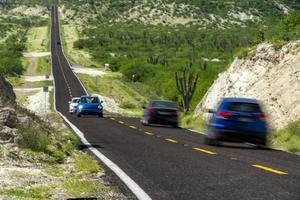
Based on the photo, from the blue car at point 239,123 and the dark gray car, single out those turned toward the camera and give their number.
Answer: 0

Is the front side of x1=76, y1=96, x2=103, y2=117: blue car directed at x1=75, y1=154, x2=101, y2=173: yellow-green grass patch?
yes

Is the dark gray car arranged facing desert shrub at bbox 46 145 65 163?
no

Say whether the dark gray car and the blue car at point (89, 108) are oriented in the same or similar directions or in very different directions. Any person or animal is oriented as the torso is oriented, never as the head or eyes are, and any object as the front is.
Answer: very different directions

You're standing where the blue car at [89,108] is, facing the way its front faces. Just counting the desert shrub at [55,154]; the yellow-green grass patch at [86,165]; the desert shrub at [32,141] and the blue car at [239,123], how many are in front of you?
4

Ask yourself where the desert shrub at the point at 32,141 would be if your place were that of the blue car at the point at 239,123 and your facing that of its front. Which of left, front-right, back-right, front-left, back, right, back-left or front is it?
back-left

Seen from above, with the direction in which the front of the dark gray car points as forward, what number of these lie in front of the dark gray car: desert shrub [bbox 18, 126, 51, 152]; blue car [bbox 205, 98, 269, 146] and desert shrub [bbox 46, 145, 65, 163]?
0

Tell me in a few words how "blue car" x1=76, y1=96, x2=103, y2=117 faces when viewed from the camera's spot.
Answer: facing the viewer

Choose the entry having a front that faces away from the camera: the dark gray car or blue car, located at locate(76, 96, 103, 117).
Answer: the dark gray car

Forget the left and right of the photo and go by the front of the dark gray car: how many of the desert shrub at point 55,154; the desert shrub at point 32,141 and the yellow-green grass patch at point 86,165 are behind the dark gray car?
3

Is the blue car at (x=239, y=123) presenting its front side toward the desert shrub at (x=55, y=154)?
no

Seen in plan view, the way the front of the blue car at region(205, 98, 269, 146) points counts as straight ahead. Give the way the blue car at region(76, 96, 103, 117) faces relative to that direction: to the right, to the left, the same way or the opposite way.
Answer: the opposite way

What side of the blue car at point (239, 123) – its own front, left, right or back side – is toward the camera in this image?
back

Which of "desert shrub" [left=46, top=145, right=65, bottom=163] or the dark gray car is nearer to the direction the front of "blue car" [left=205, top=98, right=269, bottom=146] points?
the dark gray car

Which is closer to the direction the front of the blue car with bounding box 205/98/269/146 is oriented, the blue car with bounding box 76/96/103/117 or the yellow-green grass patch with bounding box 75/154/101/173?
the blue car

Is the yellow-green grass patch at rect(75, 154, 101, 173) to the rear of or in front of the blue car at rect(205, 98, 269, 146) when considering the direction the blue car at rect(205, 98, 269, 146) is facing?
to the rear

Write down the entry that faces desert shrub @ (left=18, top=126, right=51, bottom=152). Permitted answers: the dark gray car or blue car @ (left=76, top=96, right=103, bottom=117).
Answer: the blue car

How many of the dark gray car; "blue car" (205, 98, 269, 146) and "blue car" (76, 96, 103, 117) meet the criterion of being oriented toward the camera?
1

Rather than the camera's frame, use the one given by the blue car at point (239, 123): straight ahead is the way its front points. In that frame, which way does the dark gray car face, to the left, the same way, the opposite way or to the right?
the same way

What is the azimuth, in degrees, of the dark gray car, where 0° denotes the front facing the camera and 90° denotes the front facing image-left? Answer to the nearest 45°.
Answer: approximately 180°
